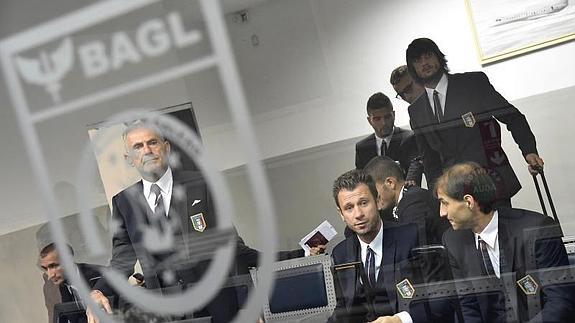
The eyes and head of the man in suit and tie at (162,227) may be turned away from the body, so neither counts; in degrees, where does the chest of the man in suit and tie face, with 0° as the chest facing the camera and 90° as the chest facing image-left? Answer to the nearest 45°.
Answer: approximately 0°

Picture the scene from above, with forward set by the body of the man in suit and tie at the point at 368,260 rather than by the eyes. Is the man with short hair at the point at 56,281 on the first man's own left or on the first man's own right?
on the first man's own right

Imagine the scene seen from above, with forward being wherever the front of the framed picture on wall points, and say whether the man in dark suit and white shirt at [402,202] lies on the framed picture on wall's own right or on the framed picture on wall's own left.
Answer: on the framed picture on wall's own right

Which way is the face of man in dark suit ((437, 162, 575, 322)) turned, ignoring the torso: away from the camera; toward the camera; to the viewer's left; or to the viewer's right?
to the viewer's left

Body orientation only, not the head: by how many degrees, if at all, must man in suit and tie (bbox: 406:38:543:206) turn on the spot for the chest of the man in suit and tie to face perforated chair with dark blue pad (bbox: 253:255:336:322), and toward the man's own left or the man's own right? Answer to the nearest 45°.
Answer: approximately 45° to the man's own right
